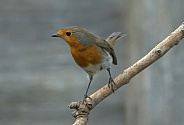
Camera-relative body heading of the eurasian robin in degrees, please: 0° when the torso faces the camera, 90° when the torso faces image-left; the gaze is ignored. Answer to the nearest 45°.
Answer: approximately 45°
